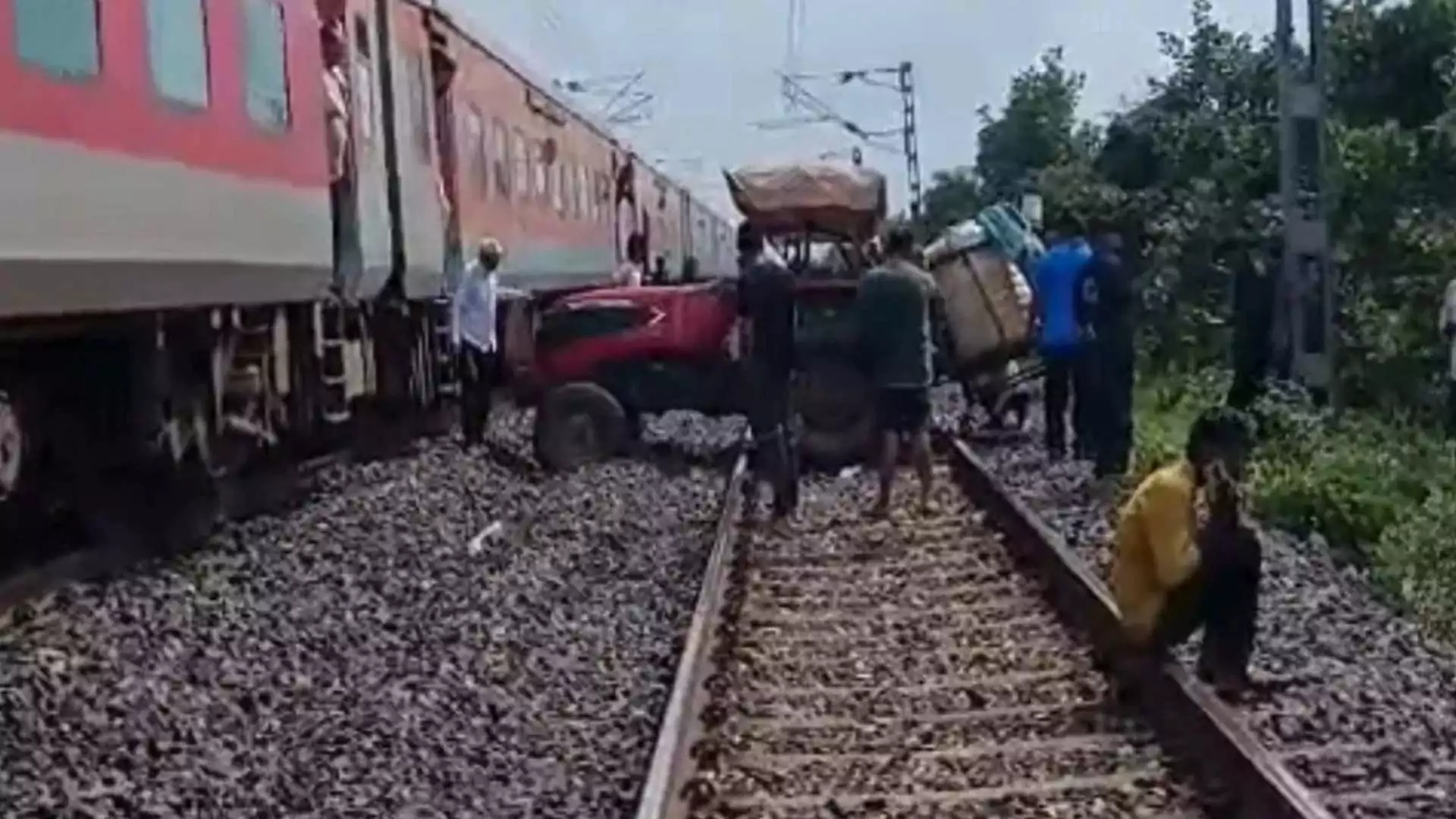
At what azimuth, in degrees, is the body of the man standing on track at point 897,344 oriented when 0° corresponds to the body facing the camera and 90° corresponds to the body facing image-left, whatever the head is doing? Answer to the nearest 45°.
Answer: approximately 180°

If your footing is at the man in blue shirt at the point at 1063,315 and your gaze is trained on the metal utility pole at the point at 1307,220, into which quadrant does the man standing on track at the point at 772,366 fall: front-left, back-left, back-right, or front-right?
back-left

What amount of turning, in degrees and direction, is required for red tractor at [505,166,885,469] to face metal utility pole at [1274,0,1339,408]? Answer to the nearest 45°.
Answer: approximately 180°

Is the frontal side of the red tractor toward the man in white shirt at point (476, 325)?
yes

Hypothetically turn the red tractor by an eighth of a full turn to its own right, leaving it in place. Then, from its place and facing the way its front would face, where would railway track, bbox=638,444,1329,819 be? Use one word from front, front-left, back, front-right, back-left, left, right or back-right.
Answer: back-left

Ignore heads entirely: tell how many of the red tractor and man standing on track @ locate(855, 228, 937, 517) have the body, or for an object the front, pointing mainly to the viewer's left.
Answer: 1

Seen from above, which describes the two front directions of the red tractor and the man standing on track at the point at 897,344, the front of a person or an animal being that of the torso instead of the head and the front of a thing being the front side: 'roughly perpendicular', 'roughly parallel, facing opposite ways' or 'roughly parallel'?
roughly perpendicular

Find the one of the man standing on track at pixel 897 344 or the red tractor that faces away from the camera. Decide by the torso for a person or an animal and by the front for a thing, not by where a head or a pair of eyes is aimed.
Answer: the man standing on track

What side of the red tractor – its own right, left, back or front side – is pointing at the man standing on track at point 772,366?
left

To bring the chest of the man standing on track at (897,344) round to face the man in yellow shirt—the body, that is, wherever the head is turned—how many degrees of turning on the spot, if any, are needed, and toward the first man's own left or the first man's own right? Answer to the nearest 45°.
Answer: approximately 180°

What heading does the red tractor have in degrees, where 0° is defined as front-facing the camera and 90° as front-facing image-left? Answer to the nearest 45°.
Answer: approximately 90°
